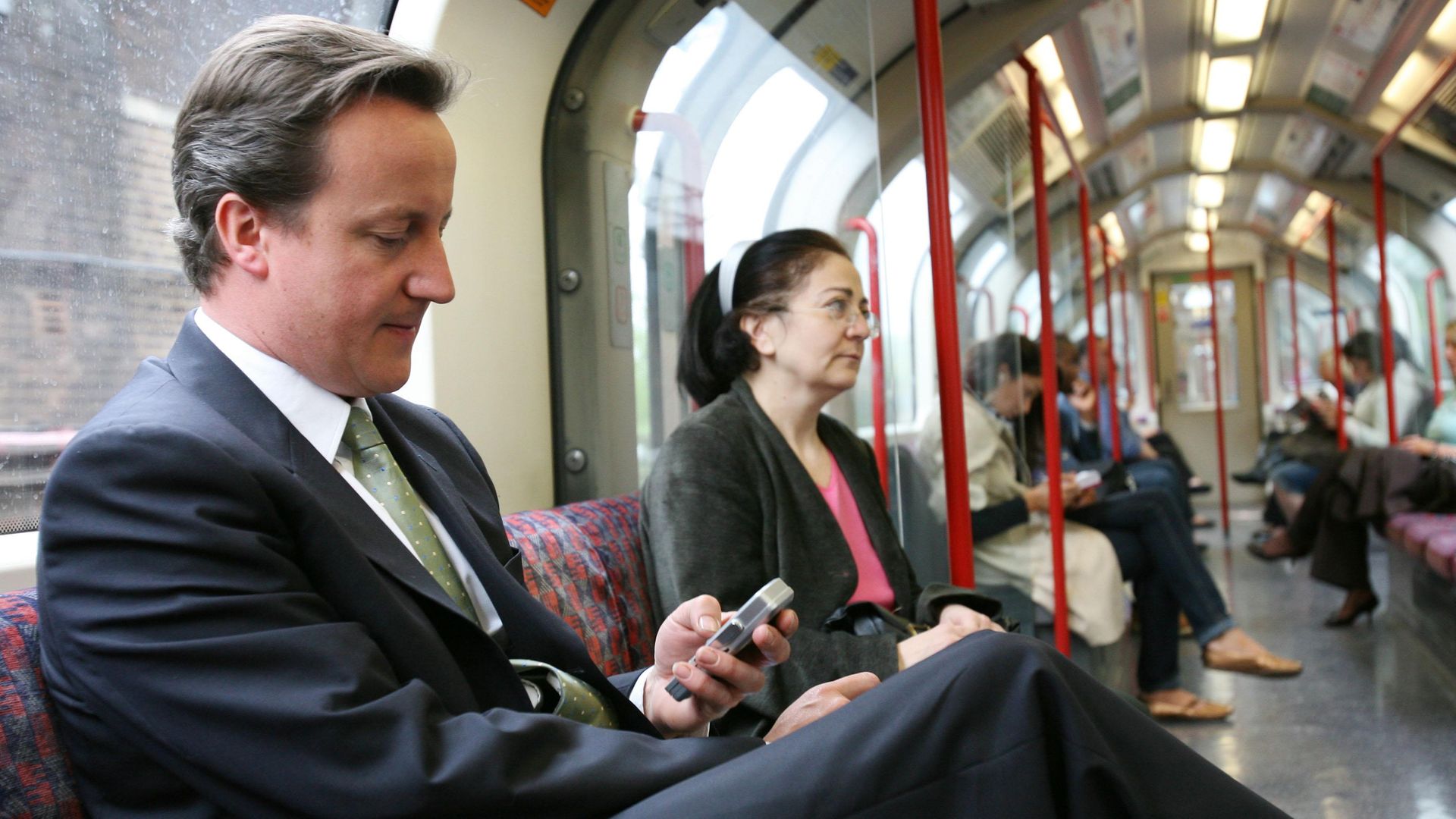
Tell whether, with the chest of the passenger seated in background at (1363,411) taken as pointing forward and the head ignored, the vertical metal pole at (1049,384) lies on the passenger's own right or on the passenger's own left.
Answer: on the passenger's own left

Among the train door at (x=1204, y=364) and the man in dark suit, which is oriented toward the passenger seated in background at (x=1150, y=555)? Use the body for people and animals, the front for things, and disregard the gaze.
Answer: the train door

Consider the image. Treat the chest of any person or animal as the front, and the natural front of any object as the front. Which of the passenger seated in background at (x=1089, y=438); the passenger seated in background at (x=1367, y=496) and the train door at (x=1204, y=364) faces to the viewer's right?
the passenger seated in background at (x=1089, y=438)

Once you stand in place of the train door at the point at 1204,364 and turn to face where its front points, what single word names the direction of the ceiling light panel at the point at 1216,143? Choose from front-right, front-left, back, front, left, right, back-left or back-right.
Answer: front

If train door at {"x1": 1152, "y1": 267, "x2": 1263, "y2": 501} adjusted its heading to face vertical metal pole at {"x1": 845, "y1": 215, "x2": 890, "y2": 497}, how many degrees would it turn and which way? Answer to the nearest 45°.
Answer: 0° — it already faces it

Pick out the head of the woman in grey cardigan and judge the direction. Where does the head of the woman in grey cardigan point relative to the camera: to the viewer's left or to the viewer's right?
to the viewer's right

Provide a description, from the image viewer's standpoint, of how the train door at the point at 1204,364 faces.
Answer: facing the viewer

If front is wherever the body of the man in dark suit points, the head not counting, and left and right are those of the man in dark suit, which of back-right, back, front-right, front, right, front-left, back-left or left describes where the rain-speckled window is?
back

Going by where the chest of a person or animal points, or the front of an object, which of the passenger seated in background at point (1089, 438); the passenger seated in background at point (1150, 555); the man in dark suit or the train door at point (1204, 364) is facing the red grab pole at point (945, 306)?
the train door

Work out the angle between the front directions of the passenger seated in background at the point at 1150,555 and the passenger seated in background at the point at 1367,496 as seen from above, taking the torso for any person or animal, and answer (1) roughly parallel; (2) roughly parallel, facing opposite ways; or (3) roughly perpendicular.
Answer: roughly parallel, facing opposite ways

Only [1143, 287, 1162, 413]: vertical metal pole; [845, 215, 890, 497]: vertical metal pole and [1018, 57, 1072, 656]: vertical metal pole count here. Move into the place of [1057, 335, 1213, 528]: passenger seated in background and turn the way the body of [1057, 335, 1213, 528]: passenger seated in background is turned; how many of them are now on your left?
1

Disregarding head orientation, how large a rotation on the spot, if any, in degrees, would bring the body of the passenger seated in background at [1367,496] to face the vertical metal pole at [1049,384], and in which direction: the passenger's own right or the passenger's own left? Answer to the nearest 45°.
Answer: approximately 45° to the passenger's own left

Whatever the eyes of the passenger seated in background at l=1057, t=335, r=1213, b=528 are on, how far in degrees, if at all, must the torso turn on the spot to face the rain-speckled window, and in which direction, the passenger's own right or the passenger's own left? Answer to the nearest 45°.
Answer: approximately 90° to the passenger's own right

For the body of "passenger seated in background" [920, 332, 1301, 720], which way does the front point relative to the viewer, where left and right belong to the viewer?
facing to the right of the viewer

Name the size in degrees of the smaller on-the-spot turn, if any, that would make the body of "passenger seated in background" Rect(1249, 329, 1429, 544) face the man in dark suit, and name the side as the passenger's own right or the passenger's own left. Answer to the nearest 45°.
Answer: approximately 90° to the passenger's own left

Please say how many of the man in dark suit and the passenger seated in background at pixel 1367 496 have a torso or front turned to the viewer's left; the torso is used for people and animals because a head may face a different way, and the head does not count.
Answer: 1

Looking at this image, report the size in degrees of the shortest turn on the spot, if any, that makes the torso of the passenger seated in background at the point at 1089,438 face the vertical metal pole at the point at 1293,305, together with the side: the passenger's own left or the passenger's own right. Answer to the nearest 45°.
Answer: approximately 90° to the passenger's own left

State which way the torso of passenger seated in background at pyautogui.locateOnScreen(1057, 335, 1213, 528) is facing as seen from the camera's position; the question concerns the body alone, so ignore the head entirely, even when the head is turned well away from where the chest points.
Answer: to the viewer's right

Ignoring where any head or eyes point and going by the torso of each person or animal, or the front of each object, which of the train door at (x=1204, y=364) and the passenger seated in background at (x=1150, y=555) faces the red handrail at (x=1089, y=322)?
the train door

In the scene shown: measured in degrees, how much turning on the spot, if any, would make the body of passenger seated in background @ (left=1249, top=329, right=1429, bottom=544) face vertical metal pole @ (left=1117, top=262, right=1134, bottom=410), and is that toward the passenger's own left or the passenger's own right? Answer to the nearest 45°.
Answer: approximately 45° to the passenger's own right
